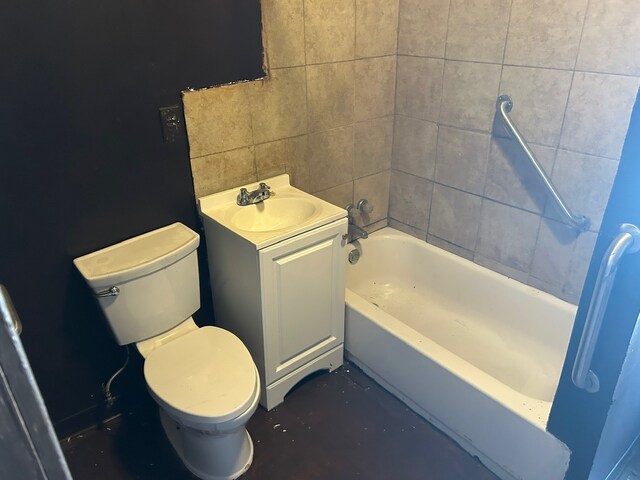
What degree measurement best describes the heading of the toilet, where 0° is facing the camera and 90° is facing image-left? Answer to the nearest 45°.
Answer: approximately 315°

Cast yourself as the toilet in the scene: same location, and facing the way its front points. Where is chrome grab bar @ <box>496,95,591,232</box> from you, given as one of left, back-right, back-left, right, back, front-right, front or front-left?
front-left

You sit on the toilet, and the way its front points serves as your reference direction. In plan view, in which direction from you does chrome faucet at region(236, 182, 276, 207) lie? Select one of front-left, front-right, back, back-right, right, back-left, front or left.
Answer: left

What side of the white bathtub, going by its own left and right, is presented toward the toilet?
front

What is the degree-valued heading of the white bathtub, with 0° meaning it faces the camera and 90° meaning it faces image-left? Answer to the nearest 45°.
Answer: approximately 45°

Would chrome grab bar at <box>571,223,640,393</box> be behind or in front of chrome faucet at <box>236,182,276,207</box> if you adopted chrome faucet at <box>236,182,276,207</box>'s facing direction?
in front

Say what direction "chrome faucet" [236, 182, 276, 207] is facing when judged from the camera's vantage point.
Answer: facing the viewer and to the right of the viewer
